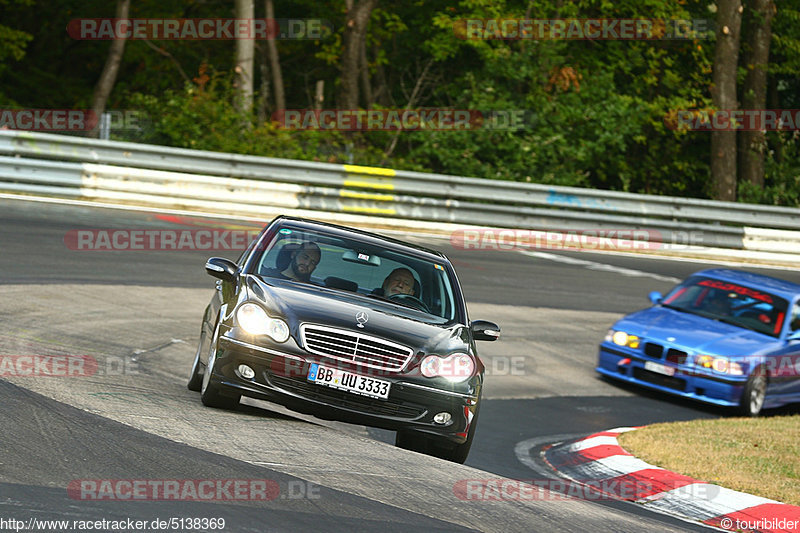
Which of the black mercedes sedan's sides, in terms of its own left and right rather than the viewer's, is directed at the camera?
front

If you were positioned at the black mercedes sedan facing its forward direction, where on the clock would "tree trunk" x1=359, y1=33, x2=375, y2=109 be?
The tree trunk is roughly at 6 o'clock from the black mercedes sedan.

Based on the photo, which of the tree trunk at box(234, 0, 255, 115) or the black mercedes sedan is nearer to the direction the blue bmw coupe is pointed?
the black mercedes sedan

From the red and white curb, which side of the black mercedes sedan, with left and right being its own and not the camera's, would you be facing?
left

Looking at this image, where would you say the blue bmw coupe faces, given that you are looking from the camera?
facing the viewer and to the left of the viewer

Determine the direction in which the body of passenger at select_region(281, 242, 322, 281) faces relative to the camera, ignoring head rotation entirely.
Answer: toward the camera

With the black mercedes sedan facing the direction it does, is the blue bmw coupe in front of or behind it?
behind

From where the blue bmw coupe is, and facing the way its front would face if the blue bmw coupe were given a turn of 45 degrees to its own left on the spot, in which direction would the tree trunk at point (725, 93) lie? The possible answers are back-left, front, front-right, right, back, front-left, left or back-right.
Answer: back

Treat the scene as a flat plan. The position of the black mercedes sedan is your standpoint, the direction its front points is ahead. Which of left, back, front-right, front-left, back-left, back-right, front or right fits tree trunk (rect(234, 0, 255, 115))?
back

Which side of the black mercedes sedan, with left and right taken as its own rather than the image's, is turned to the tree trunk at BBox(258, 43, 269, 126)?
back

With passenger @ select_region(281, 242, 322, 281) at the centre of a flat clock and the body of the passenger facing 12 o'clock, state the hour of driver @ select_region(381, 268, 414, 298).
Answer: The driver is roughly at 9 o'clock from the passenger.

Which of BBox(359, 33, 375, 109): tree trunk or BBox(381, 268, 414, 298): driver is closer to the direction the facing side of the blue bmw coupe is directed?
the driver

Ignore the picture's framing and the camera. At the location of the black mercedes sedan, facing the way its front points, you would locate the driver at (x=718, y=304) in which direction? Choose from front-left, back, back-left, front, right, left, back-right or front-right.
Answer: back-left

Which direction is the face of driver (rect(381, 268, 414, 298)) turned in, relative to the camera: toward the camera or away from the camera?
toward the camera

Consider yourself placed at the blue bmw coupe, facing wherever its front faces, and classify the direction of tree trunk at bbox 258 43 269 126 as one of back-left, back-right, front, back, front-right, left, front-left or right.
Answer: right

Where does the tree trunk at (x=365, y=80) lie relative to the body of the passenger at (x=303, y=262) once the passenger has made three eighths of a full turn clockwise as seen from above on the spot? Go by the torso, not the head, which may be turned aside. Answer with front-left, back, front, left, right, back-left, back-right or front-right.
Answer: front-right

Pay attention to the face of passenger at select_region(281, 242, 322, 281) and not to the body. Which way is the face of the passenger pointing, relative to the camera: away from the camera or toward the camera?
toward the camera

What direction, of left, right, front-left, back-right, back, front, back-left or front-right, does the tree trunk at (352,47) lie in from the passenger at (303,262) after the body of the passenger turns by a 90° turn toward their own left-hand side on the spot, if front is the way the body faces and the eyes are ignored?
left
